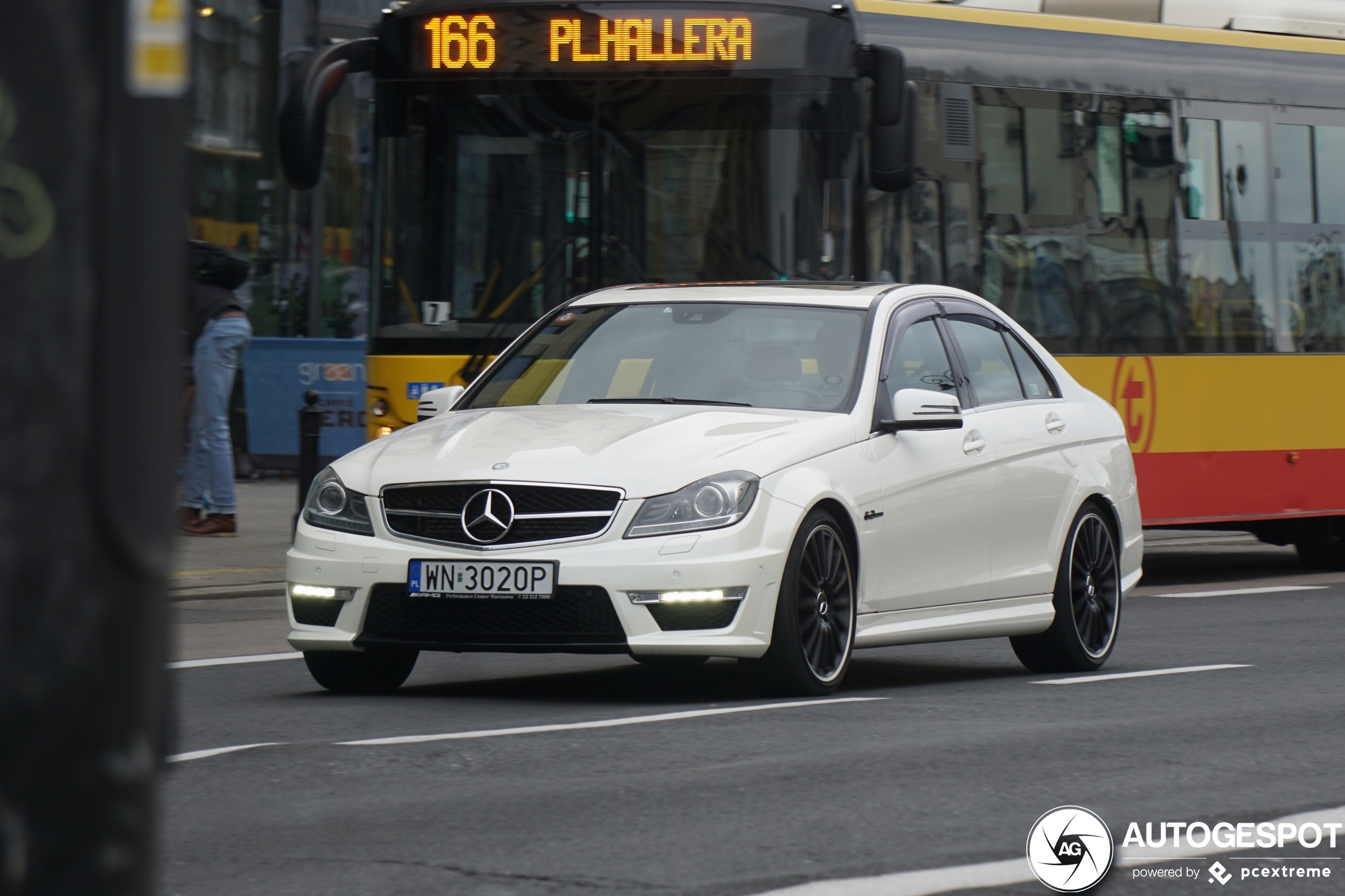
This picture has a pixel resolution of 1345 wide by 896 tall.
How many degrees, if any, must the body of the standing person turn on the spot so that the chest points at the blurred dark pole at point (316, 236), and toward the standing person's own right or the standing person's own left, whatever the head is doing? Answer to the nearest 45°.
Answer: approximately 90° to the standing person's own right

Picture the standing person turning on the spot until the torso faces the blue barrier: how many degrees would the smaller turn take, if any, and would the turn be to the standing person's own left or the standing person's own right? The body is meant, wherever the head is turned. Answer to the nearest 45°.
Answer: approximately 90° to the standing person's own right

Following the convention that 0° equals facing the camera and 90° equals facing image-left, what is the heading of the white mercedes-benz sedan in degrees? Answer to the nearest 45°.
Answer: approximately 45°

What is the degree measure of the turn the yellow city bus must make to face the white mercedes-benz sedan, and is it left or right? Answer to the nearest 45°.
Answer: approximately 45° to its left

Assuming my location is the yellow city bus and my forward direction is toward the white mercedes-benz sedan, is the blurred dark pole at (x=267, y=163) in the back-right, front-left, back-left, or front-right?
back-right

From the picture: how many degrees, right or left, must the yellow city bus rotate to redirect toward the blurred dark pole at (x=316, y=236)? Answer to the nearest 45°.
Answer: approximately 90° to its right

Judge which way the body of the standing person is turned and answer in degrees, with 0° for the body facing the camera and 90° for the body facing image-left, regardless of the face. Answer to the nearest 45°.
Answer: approximately 90°
